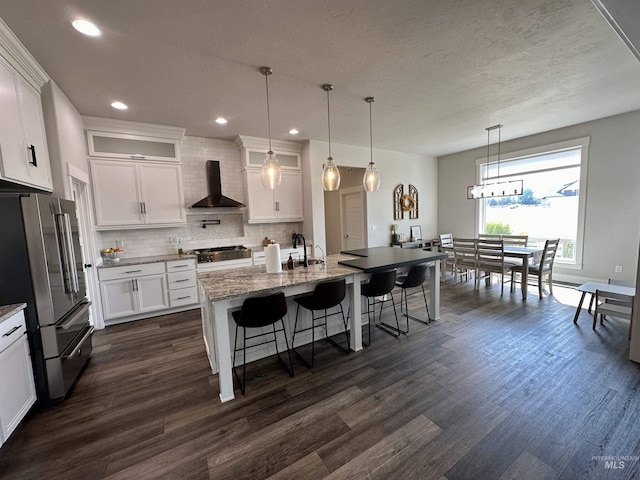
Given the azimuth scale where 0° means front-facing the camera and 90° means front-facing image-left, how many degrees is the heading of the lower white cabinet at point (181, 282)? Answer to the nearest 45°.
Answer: approximately 0°

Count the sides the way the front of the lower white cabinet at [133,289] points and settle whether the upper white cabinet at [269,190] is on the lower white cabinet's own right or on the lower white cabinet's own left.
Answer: on the lower white cabinet's own left

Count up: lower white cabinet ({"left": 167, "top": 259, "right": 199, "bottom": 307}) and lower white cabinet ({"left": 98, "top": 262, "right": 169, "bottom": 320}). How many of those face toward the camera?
2

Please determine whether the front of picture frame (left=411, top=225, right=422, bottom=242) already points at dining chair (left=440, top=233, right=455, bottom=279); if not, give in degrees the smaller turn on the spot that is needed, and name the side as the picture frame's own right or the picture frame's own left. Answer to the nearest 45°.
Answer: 0° — it already faces it

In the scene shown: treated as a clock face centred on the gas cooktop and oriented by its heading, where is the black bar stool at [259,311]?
The black bar stool is roughly at 12 o'clock from the gas cooktop.

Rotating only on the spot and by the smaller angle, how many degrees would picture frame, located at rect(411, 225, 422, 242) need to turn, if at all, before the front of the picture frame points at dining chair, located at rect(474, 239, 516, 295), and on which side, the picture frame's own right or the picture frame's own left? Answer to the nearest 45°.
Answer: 0° — it already faces it

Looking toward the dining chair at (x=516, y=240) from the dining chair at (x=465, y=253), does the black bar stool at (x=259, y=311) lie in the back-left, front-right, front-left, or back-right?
back-right
